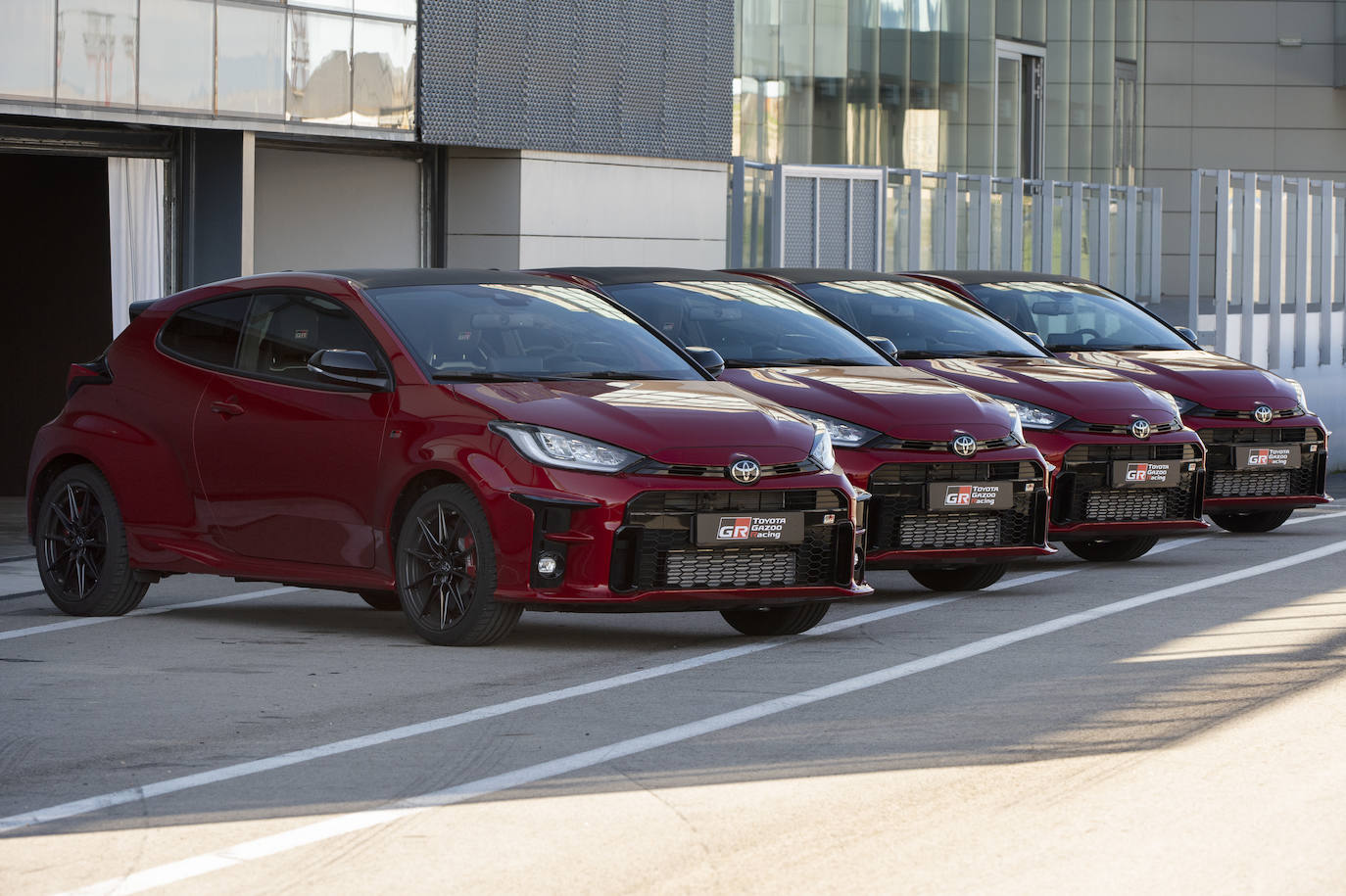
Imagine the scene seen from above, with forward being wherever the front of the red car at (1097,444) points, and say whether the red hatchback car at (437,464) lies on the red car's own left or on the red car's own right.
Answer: on the red car's own right

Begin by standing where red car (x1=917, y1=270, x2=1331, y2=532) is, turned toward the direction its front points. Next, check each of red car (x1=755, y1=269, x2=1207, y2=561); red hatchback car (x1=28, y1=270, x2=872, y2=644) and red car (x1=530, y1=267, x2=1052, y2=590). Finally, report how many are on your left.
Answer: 0

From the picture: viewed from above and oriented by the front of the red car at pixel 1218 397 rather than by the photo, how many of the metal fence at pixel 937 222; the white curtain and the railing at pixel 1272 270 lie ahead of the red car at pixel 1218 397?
0

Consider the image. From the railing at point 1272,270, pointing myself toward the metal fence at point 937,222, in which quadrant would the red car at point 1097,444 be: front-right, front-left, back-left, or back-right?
front-left

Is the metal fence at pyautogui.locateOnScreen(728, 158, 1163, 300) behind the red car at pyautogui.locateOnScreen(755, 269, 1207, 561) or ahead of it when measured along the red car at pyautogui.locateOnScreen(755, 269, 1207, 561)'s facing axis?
behind

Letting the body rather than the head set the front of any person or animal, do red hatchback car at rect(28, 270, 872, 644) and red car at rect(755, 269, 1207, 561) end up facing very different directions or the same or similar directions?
same or similar directions

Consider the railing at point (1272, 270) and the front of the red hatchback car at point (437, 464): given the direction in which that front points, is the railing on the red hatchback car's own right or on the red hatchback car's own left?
on the red hatchback car's own left

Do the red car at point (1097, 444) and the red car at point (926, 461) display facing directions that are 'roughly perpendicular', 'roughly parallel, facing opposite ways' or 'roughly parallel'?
roughly parallel

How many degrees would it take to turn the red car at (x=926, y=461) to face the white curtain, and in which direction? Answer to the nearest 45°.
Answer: approximately 180°

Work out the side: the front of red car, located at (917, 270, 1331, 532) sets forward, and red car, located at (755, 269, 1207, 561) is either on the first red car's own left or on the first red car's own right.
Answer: on the first red car's own right

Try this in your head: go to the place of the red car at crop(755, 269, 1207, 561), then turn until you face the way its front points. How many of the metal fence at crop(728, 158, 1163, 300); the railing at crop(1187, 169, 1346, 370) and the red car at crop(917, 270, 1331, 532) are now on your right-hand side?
0

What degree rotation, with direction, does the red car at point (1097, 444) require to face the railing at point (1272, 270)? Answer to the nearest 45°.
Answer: approximately 135° to its left

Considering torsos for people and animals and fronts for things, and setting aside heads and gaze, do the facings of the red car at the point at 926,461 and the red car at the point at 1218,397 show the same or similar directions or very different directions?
same or similar directions

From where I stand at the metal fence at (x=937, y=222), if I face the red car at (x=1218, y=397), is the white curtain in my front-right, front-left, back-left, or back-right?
front-right

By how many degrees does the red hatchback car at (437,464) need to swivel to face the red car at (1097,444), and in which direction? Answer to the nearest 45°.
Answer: approximately 90° to its left

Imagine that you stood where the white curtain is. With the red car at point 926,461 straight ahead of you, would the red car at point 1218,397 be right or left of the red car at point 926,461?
left

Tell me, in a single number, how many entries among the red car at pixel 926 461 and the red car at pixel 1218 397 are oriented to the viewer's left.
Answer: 0

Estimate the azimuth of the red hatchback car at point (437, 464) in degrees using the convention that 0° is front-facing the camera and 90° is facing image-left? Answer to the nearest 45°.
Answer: approximately 315°

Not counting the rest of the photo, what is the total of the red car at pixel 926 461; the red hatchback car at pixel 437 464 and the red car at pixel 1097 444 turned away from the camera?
0

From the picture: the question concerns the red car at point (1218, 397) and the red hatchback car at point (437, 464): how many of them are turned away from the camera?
0

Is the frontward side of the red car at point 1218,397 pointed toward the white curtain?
no

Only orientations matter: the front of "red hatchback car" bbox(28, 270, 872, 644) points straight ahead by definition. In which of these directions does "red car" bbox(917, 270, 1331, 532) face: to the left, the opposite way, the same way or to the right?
the same way
